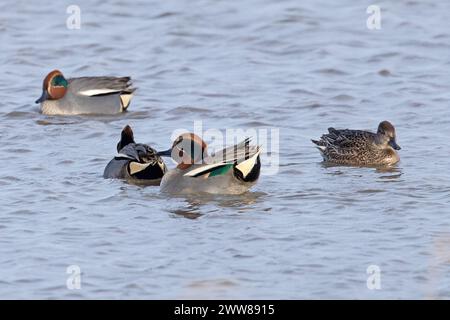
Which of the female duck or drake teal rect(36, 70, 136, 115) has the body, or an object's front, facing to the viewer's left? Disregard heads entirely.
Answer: the drake teal

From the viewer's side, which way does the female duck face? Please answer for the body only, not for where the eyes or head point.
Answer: to the viewer's right

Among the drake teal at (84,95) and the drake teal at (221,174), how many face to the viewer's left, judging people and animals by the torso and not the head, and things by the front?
2

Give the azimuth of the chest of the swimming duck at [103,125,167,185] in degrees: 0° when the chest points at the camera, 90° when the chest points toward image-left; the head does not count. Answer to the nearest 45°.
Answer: approximately 135°

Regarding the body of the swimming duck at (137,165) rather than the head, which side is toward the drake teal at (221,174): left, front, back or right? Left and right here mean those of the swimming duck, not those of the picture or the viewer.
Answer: back

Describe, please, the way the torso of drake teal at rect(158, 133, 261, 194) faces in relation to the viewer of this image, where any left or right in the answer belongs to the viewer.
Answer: facing to the left of the viewer

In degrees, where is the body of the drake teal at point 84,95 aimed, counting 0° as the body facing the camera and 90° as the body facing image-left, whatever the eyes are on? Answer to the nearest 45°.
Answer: approximately 90°

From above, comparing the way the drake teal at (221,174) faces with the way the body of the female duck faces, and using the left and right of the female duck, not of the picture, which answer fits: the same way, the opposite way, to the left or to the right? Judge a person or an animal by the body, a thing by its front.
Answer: the opposite way

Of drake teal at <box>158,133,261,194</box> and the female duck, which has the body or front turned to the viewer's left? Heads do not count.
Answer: the drake teal
